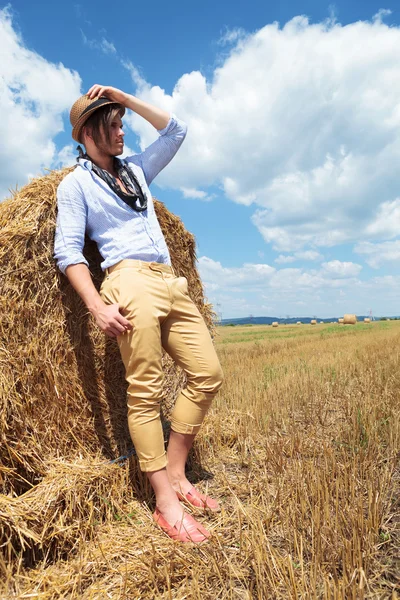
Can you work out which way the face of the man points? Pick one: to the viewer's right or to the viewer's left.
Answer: to the viewer's right

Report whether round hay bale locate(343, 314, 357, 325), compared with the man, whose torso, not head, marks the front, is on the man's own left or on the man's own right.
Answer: on the man's own left

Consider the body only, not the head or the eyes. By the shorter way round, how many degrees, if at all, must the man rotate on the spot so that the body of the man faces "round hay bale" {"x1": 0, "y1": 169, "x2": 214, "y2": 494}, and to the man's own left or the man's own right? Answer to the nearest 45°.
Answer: approximately 180°

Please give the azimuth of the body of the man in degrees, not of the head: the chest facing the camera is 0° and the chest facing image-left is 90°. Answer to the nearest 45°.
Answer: approximately 315°
